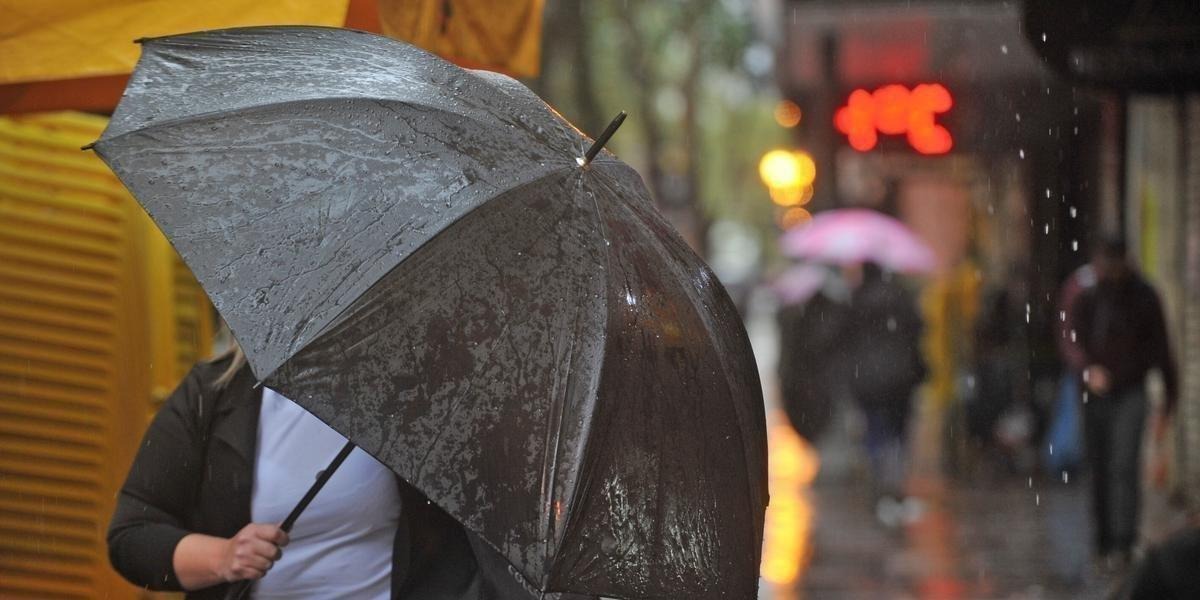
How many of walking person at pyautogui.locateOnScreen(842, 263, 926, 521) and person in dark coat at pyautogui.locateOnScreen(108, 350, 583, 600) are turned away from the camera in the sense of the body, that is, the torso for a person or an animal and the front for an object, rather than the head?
1

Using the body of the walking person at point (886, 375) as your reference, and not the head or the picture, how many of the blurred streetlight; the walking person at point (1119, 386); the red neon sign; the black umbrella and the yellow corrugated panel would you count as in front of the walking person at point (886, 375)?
2

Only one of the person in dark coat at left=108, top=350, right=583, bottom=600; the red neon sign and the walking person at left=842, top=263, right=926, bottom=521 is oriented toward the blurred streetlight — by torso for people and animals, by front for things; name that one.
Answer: the walking person

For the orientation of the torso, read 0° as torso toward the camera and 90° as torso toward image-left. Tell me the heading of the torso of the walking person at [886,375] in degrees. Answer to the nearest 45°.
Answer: approximately 180°

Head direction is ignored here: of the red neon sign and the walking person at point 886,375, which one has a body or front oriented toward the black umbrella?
the red neon sign

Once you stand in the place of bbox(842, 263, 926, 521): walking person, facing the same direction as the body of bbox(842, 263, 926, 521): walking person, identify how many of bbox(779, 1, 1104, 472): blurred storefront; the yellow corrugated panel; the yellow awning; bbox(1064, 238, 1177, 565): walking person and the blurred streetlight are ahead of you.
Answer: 2

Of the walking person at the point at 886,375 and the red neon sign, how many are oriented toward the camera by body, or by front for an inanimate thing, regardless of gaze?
1

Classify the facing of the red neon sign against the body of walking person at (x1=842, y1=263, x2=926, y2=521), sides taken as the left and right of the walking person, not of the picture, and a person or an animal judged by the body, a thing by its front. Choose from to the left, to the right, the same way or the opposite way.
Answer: the opposite way

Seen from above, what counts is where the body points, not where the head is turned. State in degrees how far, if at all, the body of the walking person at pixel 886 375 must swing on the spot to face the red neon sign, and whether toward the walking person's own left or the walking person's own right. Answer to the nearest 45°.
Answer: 0° — they already face it
